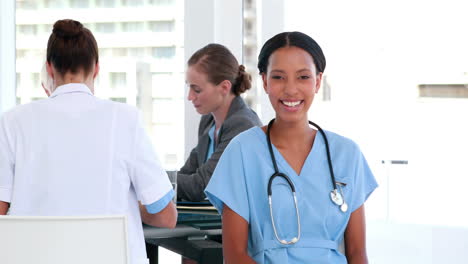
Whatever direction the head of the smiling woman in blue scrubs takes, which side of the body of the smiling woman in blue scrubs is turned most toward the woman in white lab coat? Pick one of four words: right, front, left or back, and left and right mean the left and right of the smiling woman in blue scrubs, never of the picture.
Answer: right

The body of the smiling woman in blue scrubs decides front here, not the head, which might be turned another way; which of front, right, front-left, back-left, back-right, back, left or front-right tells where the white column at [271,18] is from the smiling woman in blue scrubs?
back

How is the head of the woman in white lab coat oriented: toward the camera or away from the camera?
away from the camera

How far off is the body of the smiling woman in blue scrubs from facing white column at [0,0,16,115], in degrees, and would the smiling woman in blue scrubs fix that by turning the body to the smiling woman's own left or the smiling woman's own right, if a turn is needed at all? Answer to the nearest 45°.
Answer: approximately 135° to the smiling woman's own right

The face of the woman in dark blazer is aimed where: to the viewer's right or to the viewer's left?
to the viewer's left

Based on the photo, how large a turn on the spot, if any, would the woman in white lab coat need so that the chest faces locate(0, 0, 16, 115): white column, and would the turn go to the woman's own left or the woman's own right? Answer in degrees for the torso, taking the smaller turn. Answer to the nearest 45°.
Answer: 0° — they already face it

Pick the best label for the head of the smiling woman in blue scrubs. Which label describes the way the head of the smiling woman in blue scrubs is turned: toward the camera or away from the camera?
toward the camera

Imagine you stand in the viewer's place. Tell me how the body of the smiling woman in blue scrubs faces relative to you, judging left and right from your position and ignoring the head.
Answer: facing the viewer

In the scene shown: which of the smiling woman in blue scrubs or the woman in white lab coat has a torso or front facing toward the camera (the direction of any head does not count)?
the smiling woman in blue scrubs

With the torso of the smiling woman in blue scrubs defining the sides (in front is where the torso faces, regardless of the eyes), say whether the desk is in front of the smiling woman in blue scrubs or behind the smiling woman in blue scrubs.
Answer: behind

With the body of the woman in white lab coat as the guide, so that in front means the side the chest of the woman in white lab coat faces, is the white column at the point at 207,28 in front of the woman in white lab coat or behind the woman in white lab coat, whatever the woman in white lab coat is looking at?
in front

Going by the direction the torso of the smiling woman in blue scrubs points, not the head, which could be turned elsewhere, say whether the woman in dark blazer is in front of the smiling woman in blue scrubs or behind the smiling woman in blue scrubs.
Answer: behind

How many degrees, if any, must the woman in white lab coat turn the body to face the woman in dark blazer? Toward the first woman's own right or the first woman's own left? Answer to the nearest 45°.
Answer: approximately 45° to the first woman's own right

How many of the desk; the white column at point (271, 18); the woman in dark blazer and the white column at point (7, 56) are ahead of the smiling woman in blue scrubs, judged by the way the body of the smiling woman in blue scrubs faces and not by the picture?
0

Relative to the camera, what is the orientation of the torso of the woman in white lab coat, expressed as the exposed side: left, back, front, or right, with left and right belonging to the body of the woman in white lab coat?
back

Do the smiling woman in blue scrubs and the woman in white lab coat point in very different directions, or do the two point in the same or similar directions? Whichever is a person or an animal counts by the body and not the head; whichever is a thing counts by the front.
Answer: very different directions

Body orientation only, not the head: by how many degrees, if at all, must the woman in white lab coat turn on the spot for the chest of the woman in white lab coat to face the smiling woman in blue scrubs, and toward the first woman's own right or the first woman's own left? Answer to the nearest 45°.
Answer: approximately 90° to the first woman's own right
